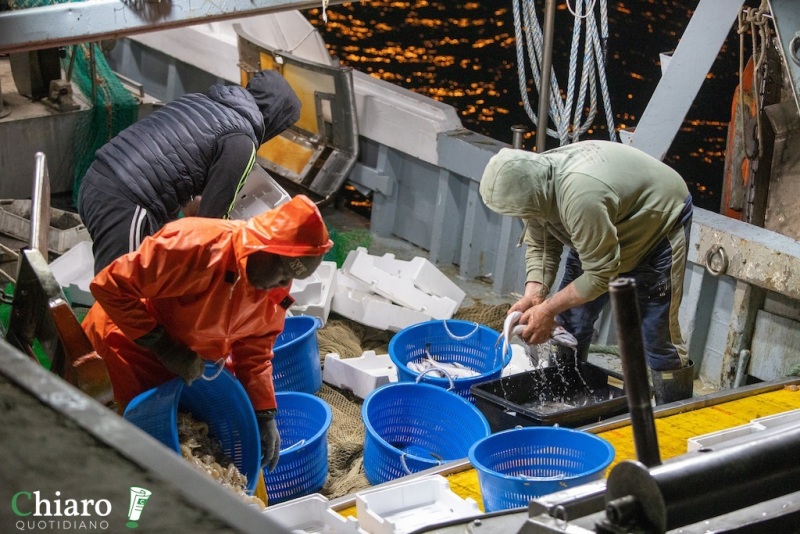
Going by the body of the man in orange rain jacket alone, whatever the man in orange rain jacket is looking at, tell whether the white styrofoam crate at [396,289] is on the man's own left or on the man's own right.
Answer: on the man's own left

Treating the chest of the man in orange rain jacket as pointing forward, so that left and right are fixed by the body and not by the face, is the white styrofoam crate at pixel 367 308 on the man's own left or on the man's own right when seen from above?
on the man's own left

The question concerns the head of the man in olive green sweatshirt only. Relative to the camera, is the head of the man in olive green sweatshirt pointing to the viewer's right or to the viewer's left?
to the viewer's left

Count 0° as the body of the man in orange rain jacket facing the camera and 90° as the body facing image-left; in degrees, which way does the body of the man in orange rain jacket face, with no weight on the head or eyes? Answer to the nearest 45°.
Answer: approximately 315°

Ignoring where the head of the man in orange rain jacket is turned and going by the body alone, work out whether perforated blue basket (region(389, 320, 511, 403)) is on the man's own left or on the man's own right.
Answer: on the man's own left

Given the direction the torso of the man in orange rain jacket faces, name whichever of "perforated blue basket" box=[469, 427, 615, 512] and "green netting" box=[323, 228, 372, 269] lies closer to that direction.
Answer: the perforated blue basket

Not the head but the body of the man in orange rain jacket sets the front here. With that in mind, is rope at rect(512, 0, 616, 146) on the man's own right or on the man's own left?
on the man's own left

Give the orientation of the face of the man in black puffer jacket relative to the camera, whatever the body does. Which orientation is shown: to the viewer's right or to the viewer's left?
to the viewer's right
